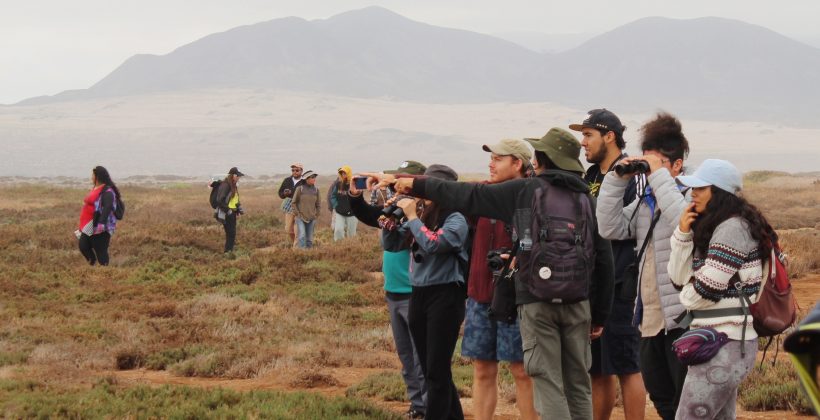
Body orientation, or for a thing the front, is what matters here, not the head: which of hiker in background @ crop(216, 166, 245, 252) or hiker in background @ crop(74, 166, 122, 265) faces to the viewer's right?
hiker in background @ crop(216, 166, 245, 252)

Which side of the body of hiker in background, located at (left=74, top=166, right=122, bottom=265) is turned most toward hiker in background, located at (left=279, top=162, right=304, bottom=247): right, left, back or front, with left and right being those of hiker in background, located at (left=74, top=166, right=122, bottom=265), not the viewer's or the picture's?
back

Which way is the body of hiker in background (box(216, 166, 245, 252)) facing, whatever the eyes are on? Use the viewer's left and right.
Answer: facing to the right of the viewer

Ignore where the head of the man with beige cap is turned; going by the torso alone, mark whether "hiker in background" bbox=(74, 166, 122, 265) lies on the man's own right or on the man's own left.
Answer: on the man's own right

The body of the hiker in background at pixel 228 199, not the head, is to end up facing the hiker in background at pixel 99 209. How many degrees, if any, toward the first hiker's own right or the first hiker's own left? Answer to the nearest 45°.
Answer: approximately 135° to the first hiker's own right

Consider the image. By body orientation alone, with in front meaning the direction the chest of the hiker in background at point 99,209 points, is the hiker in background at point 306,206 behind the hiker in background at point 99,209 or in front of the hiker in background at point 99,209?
behind

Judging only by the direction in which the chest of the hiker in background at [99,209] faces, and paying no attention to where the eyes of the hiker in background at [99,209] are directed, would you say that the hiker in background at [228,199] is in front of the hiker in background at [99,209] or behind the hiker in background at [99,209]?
behind

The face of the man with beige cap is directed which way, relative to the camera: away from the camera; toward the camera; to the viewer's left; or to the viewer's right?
to the viewer's left

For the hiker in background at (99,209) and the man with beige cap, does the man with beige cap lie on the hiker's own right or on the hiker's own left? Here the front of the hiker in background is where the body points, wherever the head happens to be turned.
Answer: on the hiker's own left

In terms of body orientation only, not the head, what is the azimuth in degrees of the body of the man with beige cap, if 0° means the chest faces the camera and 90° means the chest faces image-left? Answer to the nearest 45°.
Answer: approximately 45°

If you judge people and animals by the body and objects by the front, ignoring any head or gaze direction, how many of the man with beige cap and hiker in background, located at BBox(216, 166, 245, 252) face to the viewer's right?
1
